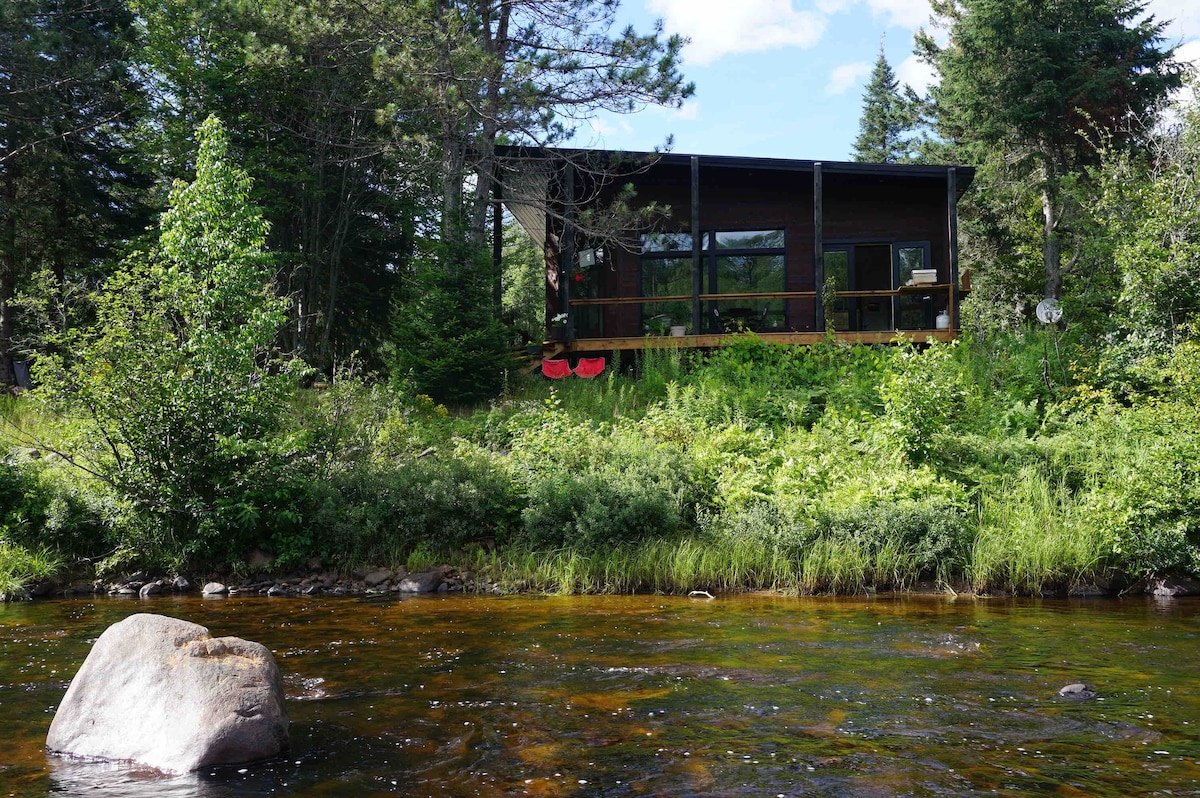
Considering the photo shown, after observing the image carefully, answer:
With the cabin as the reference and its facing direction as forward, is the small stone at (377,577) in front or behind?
in front

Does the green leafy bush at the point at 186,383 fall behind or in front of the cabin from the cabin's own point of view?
in front

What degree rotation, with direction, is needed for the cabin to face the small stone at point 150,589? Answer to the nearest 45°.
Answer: approximately 45° to its right

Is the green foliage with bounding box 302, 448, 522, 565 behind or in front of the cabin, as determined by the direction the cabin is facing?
in front

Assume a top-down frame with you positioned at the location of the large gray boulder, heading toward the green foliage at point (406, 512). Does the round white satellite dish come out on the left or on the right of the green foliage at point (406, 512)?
right

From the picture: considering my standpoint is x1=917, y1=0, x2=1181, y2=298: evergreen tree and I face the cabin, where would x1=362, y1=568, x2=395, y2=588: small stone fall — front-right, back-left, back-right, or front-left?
front-left

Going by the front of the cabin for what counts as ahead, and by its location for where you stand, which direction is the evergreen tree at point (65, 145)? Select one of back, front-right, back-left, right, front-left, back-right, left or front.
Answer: right

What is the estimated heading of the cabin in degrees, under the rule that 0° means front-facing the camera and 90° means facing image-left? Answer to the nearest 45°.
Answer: approximately 0°

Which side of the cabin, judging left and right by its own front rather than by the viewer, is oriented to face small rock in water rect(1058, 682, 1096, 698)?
front

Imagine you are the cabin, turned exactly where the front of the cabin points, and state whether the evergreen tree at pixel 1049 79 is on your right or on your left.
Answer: on your left

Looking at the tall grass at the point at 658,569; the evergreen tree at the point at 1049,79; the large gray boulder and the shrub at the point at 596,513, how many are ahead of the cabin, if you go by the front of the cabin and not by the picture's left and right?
3

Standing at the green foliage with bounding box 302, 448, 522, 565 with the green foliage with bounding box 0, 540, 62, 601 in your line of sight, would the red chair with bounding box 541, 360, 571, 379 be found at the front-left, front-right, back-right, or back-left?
back-right

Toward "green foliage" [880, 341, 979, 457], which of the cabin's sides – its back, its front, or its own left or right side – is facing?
front
